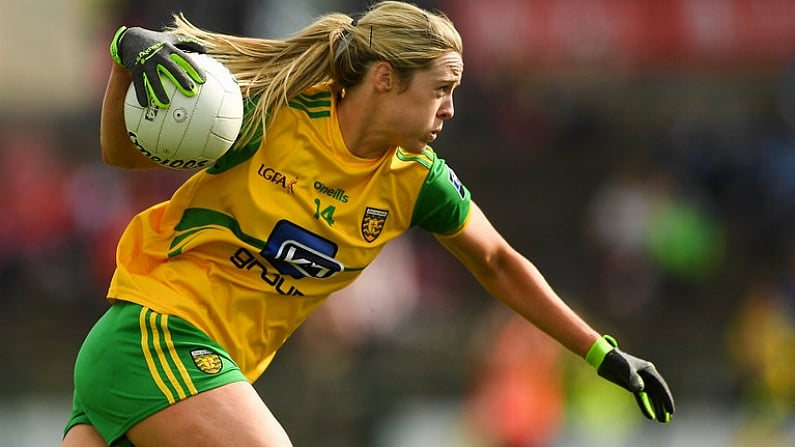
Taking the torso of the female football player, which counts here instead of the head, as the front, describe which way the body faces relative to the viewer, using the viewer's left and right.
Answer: facing the viewer and to the right of the viewer

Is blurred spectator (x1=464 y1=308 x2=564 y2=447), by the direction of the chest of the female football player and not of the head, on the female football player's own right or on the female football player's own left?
on the female football player's own left
